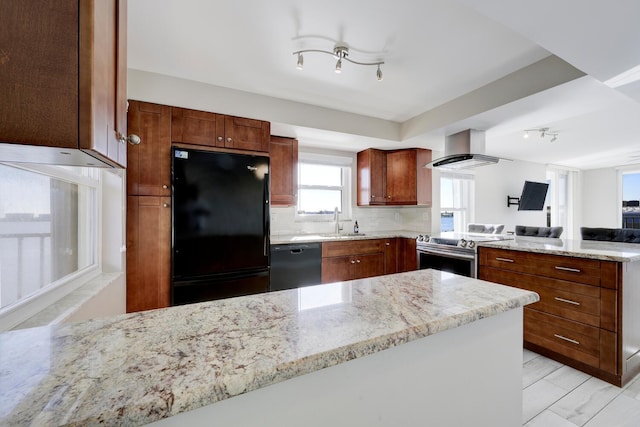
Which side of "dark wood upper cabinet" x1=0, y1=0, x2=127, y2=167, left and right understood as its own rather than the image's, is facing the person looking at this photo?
right

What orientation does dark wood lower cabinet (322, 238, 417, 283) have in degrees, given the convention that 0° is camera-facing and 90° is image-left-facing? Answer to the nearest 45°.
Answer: approximately 315°

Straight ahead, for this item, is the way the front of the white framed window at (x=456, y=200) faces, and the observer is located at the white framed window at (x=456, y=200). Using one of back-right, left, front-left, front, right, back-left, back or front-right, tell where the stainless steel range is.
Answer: front-right

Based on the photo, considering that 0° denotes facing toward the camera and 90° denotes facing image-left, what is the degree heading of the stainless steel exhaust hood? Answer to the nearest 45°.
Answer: approximately 45°

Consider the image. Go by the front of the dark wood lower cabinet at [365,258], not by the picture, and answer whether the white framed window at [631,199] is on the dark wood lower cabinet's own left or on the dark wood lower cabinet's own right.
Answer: on the dark wood lower cabinet's own left

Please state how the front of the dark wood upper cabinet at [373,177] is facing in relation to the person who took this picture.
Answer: facing the viewer and to the right of the viewer

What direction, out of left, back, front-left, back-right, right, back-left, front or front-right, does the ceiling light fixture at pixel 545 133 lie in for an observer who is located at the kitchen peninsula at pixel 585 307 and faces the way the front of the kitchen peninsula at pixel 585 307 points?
back-right

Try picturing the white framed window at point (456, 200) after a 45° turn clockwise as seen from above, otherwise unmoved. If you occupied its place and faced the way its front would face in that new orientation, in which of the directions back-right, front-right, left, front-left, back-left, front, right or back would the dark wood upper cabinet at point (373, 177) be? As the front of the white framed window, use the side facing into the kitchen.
front-right

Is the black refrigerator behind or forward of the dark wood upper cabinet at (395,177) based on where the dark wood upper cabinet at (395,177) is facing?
forward

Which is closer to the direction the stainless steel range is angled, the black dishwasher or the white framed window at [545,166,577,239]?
the black dishwasher

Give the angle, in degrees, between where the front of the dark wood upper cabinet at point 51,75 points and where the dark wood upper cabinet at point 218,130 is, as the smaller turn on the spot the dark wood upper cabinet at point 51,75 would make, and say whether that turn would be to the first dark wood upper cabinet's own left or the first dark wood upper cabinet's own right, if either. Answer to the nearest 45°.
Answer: approximately 45° to the first dark wood upper cabinet's own left

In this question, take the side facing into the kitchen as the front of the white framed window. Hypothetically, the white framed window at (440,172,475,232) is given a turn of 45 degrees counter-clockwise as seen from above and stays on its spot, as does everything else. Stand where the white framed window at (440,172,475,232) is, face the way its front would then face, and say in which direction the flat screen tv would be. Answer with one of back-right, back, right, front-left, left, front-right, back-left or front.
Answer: front-left
